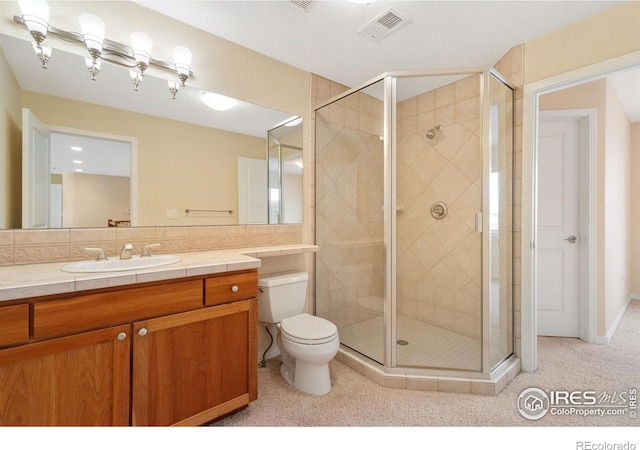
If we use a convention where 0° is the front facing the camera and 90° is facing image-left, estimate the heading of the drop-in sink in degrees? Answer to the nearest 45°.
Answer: approximately 315°

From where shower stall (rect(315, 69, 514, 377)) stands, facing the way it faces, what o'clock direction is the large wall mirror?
The large wall mirror is roughly at 2 o'clock from the shower stall.

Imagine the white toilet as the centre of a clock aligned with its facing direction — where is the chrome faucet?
The chrome faucet is roughly at 4 o'clock from the white toilet.

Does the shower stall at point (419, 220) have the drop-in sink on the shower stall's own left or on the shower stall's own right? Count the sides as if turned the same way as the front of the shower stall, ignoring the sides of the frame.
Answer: on the shower stall's own right

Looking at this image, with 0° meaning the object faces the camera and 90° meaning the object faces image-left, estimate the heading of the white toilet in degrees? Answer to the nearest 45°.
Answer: approximately 315°

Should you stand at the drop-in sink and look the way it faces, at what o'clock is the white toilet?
The white toilet is roughly at 9 o'clock from the drop-in sink.
